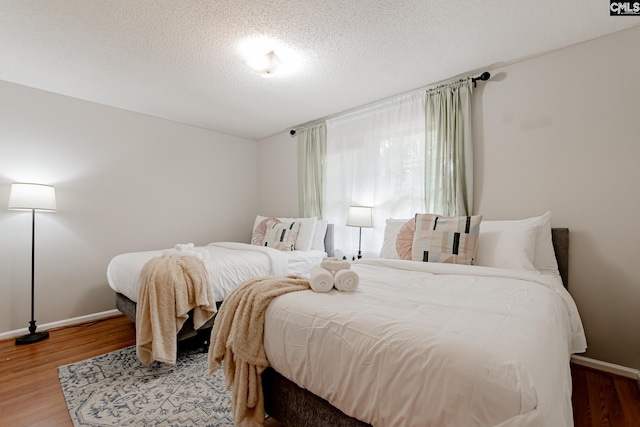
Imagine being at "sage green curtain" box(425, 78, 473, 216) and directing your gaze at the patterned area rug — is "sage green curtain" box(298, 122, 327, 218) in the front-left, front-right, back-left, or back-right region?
front-right

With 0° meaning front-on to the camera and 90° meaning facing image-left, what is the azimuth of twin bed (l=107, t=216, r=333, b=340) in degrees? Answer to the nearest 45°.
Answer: approximately 45°

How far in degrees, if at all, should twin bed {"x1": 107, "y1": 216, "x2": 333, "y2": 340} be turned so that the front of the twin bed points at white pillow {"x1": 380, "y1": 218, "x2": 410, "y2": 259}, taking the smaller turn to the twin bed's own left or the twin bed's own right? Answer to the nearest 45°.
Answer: approximately 135° to the twin bed's own left

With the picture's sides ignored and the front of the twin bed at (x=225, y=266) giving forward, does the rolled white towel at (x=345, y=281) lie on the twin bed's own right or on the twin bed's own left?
on the twin bed's own left

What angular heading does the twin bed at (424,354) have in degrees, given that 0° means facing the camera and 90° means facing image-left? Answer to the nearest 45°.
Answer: approximately 45°

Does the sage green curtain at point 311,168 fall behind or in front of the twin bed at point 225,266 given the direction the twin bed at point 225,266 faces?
behind

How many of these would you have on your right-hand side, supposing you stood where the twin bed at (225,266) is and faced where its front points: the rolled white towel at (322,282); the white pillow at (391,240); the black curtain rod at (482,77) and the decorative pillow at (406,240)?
0

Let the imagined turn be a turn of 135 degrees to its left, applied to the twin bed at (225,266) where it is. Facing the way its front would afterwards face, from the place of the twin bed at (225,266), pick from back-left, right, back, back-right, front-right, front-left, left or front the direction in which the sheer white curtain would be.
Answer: front

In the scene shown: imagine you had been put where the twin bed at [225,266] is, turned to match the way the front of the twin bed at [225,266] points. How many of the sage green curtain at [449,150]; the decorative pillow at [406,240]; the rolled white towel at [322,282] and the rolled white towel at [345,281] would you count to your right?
0
